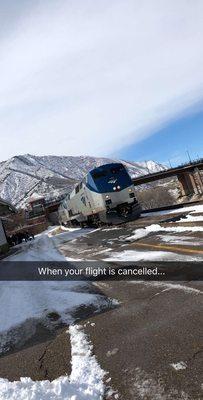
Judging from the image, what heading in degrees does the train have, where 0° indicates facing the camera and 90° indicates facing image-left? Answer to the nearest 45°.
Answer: approximately 315°
